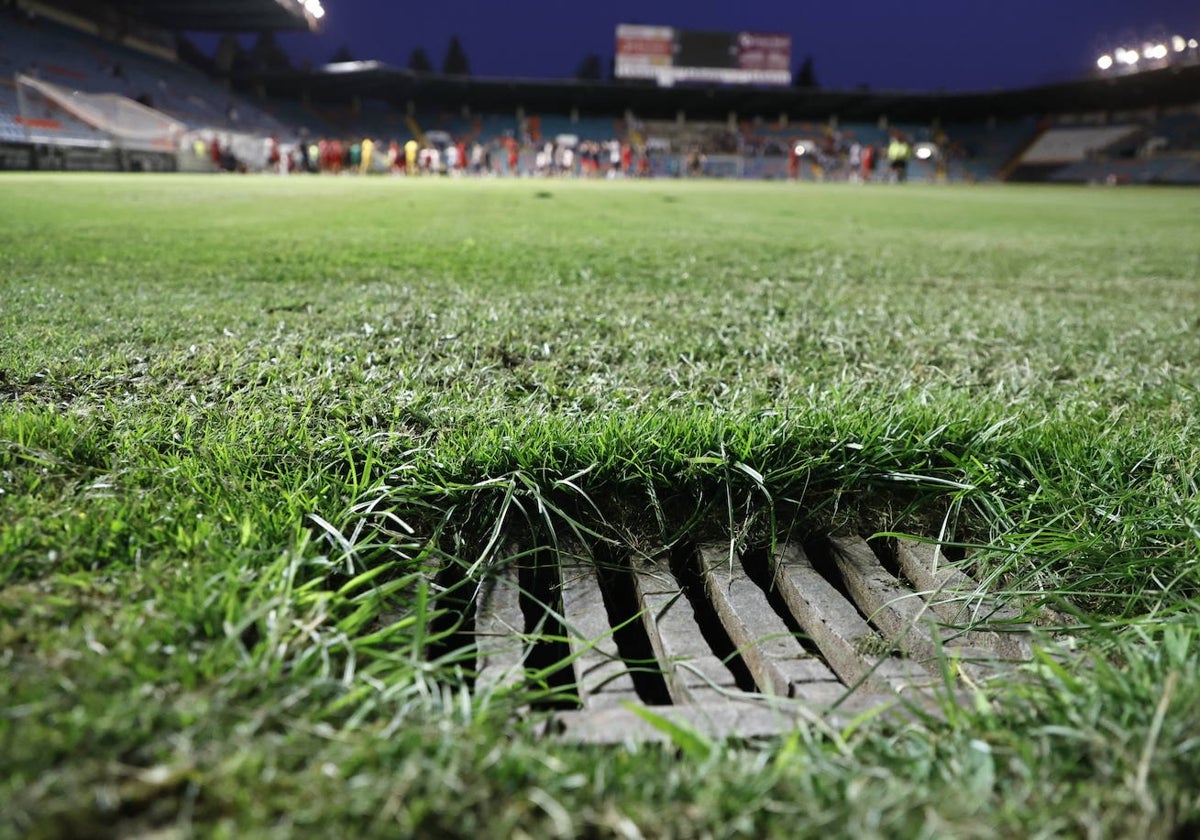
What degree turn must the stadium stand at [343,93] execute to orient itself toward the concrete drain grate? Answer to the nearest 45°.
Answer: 0° — it already faces it

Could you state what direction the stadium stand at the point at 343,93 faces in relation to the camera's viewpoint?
facing the viewer
